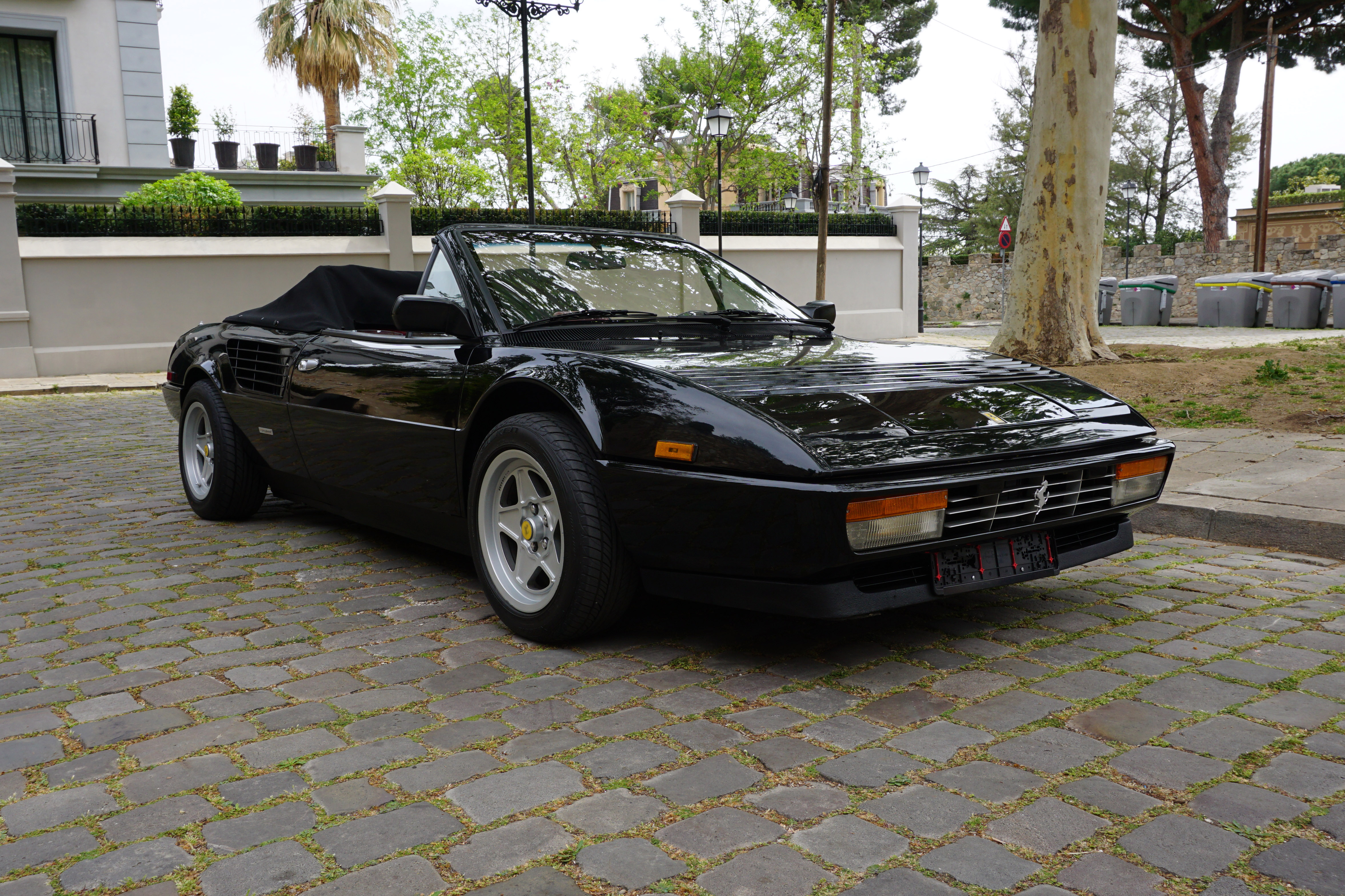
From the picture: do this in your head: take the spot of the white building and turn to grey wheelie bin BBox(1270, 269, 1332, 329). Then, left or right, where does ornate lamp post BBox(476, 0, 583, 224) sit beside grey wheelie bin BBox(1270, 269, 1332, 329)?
right

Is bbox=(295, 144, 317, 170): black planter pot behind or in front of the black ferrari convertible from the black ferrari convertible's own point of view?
behind

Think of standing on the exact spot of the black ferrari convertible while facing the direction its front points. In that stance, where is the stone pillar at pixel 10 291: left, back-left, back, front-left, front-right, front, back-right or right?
back

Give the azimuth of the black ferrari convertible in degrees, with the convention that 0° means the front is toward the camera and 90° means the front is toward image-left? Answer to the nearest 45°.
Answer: approximately 315°

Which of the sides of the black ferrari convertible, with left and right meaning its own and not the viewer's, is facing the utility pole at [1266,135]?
left

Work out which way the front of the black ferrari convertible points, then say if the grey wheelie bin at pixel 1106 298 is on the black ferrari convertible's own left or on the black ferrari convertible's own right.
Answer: on the black ferrari convertible's own left

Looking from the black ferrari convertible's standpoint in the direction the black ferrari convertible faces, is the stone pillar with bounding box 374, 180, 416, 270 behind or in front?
behind

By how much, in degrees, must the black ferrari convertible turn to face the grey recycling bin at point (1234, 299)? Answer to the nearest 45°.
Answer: approximately 90° to its left

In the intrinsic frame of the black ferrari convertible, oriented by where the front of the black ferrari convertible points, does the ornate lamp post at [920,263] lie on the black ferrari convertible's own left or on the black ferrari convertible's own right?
on the black ferrari convertible's own left

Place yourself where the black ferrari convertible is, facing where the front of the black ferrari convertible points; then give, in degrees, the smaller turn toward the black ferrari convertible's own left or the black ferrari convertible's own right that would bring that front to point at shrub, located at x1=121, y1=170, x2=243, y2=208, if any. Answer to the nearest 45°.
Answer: approximately 180°
